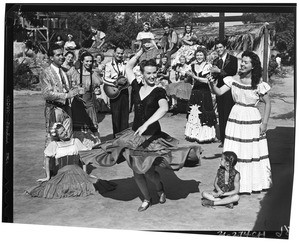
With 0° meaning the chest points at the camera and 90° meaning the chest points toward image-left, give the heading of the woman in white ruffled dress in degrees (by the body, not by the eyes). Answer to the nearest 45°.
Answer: approximately 45°

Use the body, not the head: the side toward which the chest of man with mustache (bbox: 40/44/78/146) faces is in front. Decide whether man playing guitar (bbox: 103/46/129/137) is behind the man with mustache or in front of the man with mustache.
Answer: in front

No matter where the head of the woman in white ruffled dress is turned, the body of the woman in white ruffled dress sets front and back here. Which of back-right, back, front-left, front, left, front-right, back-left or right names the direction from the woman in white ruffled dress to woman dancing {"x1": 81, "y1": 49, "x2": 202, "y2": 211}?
front-right

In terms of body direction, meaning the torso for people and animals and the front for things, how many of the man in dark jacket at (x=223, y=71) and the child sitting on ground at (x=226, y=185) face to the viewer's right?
0

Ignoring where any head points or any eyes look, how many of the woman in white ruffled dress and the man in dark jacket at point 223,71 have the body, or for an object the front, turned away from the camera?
0
